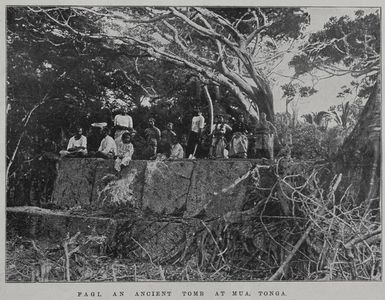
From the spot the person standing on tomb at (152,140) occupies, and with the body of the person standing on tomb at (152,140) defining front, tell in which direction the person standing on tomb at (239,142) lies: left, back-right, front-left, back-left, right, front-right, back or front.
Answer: left

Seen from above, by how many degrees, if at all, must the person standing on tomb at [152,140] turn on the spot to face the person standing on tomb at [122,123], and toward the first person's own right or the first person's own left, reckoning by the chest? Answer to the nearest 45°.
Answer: approximately 90° to the first person's own right

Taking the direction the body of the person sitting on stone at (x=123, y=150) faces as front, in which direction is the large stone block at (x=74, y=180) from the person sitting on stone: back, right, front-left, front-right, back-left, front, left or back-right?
front-right

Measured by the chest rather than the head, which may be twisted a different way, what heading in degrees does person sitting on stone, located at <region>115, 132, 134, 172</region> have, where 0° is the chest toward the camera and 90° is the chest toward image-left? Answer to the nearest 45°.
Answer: approximately 45°

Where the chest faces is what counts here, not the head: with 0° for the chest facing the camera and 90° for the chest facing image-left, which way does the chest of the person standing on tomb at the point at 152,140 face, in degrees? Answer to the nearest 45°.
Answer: approximately 0°

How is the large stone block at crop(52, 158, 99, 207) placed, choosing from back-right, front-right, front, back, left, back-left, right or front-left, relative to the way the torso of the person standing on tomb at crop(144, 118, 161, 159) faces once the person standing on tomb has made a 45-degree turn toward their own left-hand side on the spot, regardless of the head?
back-right
